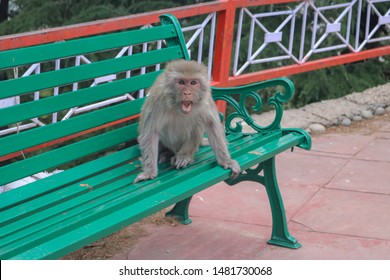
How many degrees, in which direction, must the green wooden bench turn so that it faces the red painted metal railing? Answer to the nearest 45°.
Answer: approximately 135° to its left

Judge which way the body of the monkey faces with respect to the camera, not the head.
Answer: toward the camera

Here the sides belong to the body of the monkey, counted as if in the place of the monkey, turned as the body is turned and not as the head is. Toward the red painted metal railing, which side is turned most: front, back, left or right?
back
